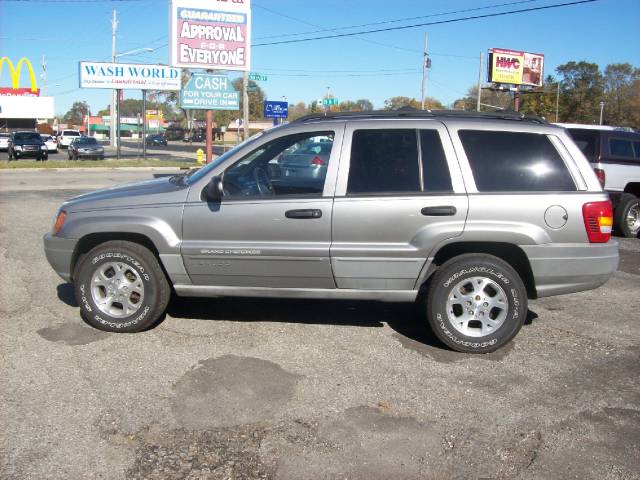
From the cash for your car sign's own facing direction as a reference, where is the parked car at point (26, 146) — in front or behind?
behind

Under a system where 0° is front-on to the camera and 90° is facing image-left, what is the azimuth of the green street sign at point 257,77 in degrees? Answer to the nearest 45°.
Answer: approximately 0°

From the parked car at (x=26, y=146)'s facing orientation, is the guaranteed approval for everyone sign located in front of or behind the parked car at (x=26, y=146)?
in front

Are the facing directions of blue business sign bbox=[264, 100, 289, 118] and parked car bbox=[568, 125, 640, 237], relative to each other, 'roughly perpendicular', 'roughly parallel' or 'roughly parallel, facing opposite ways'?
roughly perpendicular

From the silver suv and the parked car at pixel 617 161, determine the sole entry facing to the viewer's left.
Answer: the silver suv

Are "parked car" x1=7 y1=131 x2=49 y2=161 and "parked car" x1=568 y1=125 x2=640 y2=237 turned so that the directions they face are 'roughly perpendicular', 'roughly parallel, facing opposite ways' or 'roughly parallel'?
roughly perpendicular

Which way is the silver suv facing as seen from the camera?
to the viewer's left

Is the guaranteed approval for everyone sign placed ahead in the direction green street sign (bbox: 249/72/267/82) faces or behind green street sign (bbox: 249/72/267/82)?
ahead

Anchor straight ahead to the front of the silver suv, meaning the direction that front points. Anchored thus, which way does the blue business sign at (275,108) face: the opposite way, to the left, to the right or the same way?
to the left
